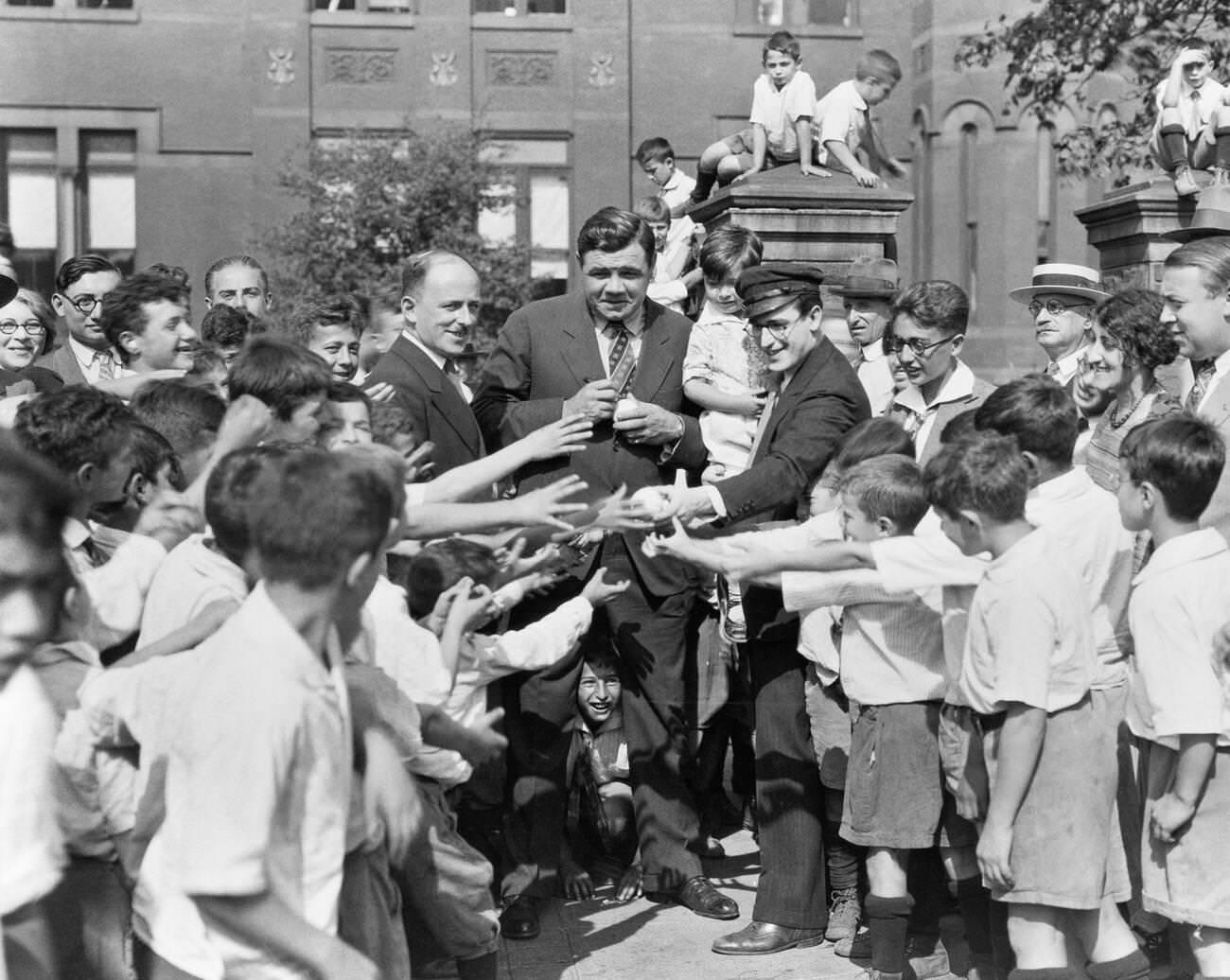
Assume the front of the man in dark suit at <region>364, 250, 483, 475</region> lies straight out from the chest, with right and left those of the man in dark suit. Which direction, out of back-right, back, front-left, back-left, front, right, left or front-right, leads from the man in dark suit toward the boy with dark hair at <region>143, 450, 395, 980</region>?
front-right

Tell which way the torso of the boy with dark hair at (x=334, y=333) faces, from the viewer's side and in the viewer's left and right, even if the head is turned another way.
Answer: facing the viewer and to the right of the viewer

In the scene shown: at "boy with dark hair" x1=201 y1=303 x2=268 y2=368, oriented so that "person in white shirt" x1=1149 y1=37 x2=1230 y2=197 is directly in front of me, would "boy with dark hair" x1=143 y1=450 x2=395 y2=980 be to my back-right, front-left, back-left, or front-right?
back-right

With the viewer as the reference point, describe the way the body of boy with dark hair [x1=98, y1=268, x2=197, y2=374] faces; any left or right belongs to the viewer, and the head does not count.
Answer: facing to the right of the viewer

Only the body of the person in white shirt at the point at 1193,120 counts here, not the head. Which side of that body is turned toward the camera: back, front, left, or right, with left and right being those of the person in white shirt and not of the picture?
front

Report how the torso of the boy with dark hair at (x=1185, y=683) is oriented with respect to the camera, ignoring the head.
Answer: to the viewer's left

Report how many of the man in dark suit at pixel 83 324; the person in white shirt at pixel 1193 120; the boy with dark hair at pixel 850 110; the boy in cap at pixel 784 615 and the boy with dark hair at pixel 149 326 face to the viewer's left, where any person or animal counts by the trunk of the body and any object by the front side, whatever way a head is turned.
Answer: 1

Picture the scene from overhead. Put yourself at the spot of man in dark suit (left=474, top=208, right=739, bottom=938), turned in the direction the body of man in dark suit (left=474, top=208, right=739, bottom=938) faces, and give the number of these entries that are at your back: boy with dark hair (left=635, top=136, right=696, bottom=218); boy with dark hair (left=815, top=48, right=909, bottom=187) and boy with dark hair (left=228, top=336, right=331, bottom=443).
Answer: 2

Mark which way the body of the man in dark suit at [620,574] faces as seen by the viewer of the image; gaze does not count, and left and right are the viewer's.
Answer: facing the viewer

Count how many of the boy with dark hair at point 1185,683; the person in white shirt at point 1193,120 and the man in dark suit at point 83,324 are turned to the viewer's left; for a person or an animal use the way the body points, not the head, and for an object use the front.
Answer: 1

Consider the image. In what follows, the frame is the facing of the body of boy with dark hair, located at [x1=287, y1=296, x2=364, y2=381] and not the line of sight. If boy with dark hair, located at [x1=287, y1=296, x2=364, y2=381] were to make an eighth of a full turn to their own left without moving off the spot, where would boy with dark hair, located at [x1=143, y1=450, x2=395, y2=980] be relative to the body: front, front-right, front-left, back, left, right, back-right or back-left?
right

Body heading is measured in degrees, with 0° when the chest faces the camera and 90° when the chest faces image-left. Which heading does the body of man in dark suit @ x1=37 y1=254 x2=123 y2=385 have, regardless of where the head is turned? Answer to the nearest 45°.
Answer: approximately 315°

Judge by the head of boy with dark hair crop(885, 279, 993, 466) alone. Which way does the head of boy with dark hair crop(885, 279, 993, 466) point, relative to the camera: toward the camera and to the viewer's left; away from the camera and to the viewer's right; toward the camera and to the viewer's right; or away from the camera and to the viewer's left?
toward the camera and to the viewer's left
